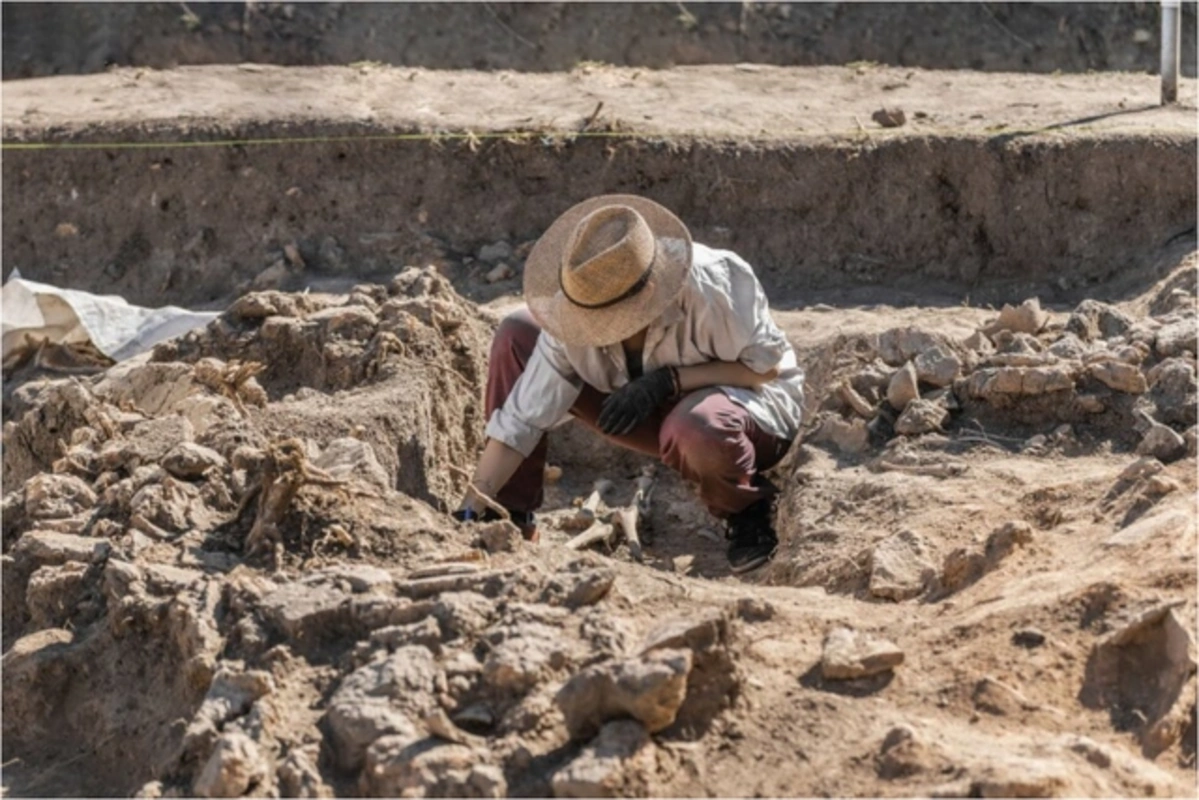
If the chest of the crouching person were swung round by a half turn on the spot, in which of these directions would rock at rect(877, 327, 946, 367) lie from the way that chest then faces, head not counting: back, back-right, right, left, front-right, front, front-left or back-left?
front

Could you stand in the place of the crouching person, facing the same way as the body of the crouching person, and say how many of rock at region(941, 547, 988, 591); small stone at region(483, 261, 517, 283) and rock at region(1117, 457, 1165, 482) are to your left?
2

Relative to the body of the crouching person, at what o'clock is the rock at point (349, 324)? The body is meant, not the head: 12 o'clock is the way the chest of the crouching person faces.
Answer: The rock is roughly at 3 o'clock from the crouching person.

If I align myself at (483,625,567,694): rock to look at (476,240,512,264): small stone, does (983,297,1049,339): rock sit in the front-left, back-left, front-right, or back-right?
front-right

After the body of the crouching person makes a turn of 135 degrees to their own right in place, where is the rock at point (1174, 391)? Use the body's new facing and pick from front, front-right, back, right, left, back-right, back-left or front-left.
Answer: right

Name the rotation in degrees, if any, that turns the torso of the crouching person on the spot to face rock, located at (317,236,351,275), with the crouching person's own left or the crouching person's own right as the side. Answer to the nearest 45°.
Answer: approximately 90° to the crouching person's own right

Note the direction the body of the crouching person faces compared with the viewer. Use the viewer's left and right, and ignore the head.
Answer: facing the viewer and to the left of the viewer

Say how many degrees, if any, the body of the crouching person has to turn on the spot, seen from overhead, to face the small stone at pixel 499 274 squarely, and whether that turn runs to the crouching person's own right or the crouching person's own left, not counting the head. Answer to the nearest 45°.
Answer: approximately 135° to the crouching person's own right

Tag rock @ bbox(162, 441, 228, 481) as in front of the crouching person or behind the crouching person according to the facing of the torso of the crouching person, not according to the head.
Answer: in front

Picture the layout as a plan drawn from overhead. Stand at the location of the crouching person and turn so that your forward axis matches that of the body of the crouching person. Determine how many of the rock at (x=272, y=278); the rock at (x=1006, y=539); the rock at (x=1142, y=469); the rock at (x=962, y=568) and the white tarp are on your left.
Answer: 3

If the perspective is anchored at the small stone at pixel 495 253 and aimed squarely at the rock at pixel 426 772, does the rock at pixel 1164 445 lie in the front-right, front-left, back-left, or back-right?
front-left

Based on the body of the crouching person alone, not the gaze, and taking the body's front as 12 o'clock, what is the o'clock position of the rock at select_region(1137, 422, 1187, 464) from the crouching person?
The rock is roughly at 8 o'clock from the crouching person.
